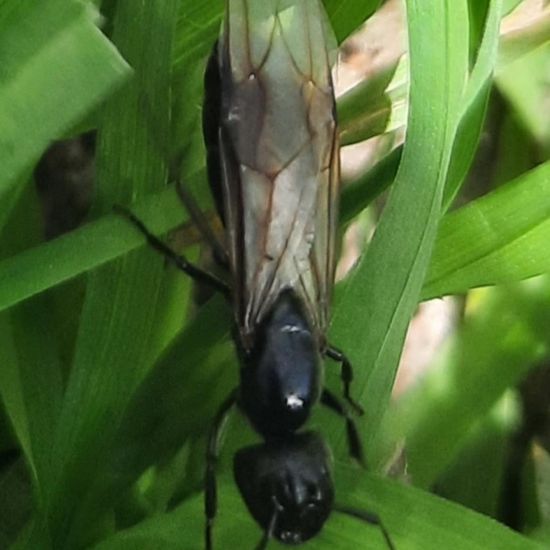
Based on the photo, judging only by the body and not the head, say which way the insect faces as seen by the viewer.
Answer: toward the camera
